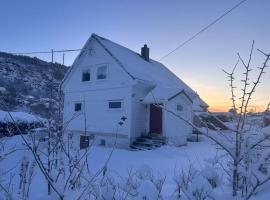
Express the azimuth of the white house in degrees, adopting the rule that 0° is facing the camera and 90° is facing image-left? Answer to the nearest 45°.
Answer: approximately 315°
